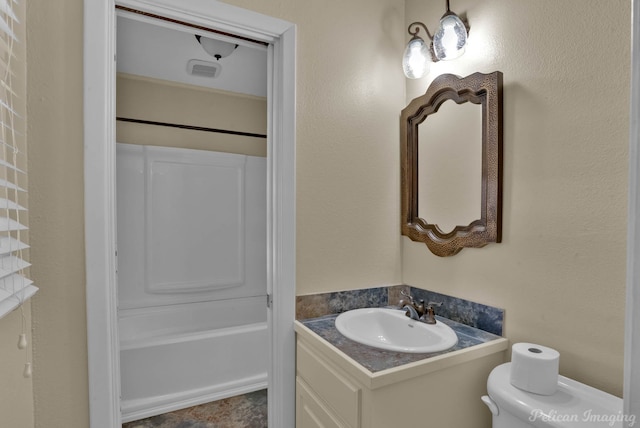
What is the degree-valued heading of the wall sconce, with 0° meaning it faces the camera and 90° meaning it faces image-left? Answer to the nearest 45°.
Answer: approximately 45°

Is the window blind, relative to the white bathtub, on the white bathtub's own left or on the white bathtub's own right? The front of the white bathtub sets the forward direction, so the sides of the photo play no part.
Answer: on the white bathtub's own right

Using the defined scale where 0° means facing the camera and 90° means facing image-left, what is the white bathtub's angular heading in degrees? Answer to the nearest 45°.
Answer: approximately 315°
